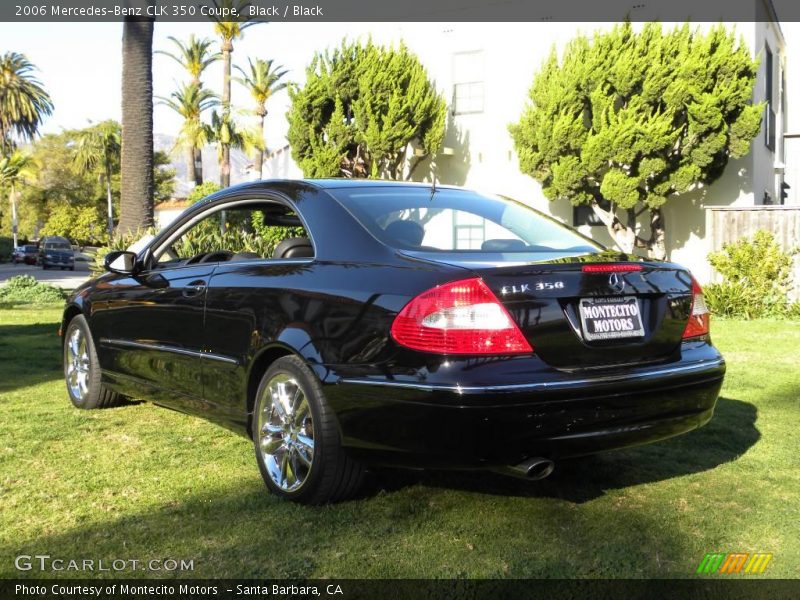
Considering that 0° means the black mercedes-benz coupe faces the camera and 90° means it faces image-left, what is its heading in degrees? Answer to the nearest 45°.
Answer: approximately 135°

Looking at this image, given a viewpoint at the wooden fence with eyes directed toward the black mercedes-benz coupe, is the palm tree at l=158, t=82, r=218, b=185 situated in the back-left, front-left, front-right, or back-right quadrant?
back-right

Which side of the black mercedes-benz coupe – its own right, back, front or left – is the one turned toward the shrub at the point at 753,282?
right

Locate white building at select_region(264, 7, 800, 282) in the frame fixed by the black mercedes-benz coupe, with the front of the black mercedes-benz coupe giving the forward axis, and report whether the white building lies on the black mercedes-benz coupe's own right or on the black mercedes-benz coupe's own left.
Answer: on the black mercedes-benz coupe's own right

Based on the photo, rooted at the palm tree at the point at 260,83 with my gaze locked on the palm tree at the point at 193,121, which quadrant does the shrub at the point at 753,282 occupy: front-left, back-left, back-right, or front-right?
back-left

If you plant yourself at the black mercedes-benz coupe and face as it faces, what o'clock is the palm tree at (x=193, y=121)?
The palm tree is roughly at 1 o'clock from the black mercedes-benz coupe.

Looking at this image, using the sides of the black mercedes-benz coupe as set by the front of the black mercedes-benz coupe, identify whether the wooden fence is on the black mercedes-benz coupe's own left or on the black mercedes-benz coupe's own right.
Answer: on the black mercedes-benz coupe's own right
